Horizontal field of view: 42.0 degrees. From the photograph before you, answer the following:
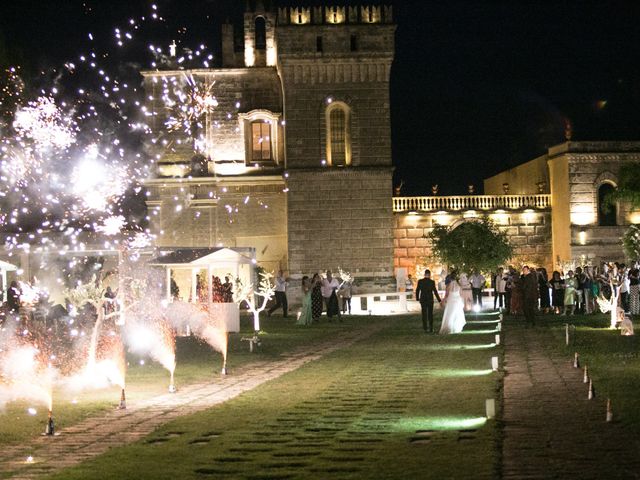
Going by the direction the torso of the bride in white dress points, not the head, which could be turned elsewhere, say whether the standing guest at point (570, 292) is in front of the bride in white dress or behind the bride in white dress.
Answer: in front

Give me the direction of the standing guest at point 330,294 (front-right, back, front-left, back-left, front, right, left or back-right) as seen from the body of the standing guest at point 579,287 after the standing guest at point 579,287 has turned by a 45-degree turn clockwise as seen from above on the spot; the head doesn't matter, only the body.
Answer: front-right

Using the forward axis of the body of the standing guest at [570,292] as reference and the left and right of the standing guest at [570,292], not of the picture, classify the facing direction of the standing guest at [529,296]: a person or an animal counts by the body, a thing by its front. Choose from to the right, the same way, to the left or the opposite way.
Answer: the same way

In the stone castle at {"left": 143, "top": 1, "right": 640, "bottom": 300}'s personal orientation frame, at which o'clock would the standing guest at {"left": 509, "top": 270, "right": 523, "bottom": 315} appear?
The standing guest is roughly at 11 o'clock from the stone castle.

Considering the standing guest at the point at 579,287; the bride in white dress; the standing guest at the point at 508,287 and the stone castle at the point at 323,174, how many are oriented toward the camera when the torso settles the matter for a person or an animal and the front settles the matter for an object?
3

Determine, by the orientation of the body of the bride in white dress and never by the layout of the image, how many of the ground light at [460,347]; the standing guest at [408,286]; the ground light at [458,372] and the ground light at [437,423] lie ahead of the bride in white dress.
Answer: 1

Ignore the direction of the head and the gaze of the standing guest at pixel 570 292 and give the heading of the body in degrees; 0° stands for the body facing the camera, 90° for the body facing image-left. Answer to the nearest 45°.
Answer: approximately 45°

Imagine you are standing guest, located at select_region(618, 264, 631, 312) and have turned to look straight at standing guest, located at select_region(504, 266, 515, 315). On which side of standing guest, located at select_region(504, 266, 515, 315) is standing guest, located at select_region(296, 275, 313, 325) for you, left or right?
left

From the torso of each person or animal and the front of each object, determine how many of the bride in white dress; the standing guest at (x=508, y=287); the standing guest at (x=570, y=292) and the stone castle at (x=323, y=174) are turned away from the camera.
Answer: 1

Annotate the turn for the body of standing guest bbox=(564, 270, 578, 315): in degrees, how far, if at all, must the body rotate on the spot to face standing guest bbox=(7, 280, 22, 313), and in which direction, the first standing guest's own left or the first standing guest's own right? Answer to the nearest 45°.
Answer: approximately 90° to the first standing guest's own right

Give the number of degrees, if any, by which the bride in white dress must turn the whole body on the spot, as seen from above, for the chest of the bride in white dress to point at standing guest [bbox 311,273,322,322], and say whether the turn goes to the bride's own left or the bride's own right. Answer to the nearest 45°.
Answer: approximately 45° to the bride's own left

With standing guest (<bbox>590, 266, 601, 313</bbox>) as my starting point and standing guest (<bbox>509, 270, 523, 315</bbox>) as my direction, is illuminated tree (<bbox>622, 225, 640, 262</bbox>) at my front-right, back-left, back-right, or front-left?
back-right

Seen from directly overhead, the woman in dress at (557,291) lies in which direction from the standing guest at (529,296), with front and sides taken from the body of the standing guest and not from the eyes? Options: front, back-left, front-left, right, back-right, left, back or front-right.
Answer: back-right

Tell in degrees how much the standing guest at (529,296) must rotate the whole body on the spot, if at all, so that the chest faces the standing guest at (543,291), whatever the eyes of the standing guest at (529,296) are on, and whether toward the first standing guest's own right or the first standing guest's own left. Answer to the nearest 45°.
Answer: approximately 135° to the first standing guest's own right

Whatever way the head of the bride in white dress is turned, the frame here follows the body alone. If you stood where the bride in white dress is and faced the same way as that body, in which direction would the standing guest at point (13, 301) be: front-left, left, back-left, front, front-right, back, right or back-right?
left
